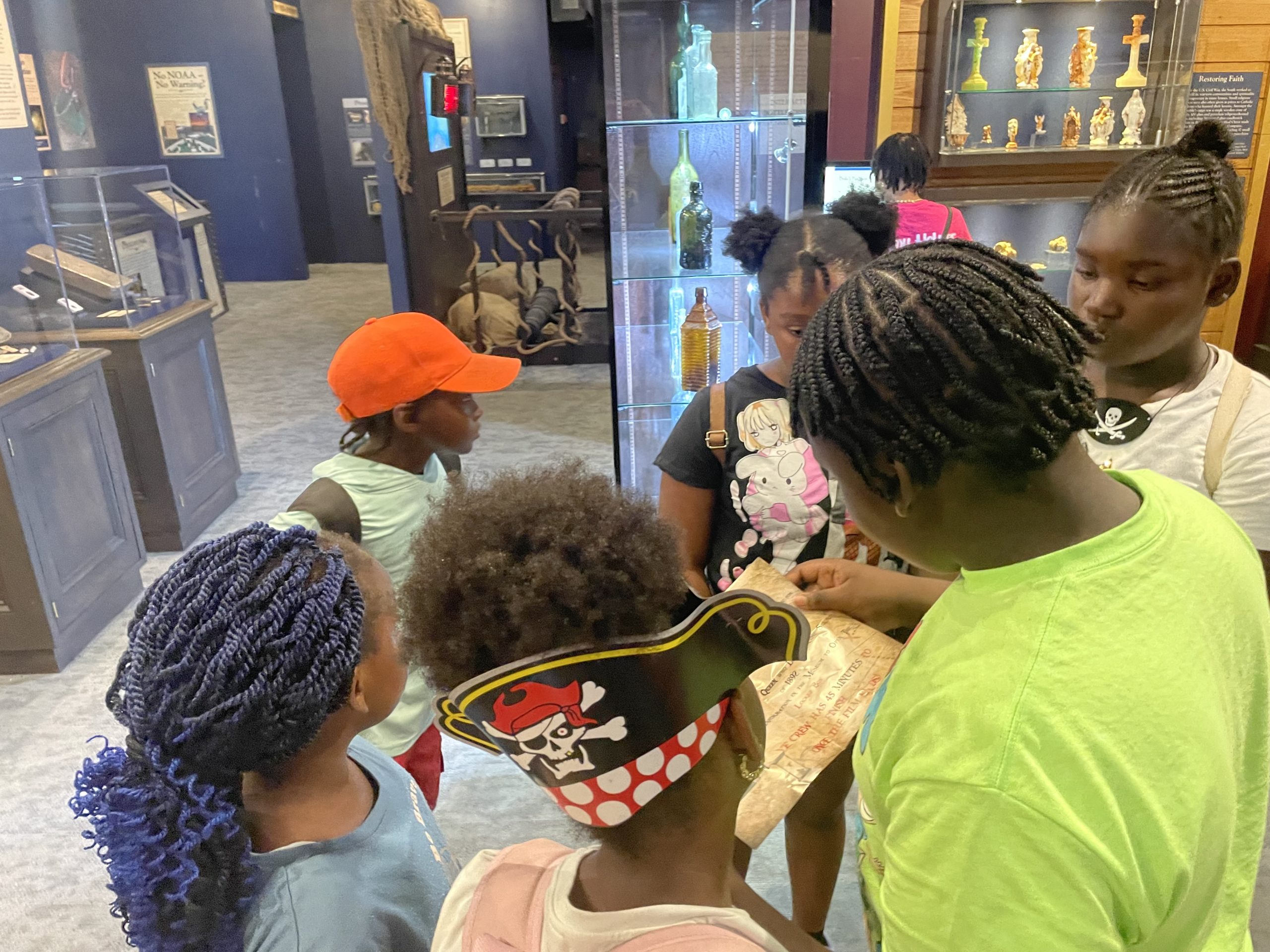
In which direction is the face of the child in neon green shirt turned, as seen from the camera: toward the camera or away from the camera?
away from the camera

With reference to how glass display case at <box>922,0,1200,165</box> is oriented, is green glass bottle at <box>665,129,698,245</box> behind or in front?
in front

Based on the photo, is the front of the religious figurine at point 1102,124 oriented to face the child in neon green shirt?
yes

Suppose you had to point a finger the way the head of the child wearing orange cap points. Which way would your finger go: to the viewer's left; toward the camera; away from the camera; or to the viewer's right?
to the viewer's right

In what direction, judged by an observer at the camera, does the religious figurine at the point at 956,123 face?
facing the viewer

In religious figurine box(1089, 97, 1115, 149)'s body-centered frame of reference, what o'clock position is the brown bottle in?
The brown bottle is roughly at 1 o'clock from the religious figurine.

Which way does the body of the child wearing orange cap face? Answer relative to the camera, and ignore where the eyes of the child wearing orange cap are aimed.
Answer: to the viewer's right

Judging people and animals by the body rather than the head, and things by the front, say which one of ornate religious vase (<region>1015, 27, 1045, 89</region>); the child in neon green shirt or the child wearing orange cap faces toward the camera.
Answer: the ornate religious vase

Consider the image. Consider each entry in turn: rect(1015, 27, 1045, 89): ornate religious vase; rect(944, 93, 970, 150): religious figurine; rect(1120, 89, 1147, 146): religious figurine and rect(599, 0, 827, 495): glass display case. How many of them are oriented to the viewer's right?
0

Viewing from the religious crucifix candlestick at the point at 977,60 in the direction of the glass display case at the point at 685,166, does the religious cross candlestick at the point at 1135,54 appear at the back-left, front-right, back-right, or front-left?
back-left

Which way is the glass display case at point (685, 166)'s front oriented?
toward the camera

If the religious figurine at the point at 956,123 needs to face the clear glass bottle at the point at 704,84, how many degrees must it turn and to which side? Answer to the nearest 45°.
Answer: approximately 45° to its right

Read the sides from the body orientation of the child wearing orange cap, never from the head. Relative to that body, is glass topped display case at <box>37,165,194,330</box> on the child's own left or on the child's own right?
on the child's own left

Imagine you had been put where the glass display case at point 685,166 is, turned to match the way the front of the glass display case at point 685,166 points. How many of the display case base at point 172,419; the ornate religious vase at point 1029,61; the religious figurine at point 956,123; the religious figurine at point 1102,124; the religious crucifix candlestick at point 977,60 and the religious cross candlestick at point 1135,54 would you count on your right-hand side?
1

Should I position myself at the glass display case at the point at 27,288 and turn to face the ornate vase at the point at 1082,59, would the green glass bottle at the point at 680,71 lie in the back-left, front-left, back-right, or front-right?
front-right

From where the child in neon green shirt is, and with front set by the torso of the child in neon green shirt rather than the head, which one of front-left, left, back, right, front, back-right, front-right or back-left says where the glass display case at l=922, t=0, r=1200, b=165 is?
front-right

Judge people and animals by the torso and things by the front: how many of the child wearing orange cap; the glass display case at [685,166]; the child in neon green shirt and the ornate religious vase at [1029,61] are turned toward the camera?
2

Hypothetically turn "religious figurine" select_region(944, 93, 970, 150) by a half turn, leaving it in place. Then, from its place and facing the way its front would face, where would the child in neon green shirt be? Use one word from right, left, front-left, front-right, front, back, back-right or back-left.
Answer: back

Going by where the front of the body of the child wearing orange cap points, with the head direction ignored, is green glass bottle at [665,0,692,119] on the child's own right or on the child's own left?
on the child's own left
